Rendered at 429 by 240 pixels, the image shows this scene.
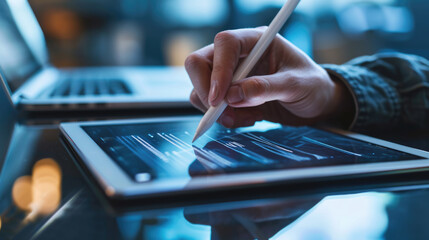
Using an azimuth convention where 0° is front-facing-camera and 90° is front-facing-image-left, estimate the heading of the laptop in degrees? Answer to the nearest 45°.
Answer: approximately 270°
